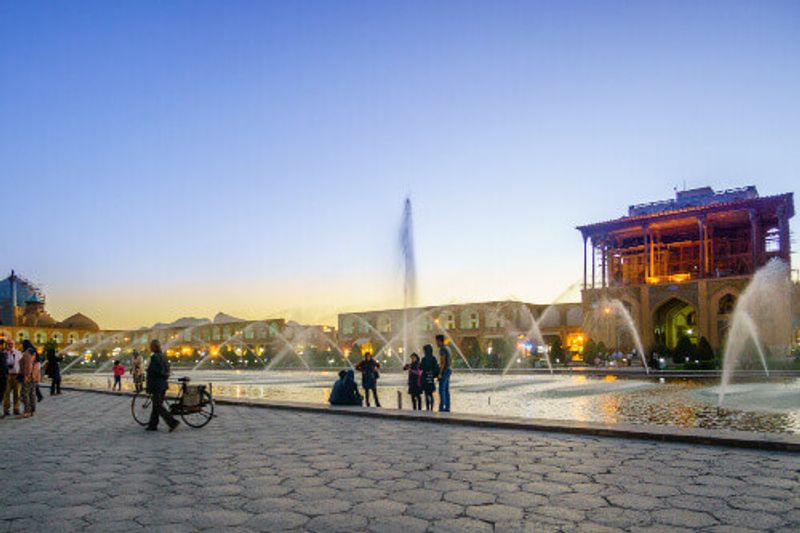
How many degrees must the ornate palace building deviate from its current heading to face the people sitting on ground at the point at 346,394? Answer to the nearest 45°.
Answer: approximately 45° to its left

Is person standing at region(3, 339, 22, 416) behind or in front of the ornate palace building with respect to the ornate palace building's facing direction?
in front

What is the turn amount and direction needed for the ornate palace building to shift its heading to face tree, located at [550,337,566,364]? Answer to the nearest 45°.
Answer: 0° — it already faces it

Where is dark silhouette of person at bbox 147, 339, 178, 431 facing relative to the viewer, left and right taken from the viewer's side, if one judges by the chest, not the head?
facing to the left of the viewer
